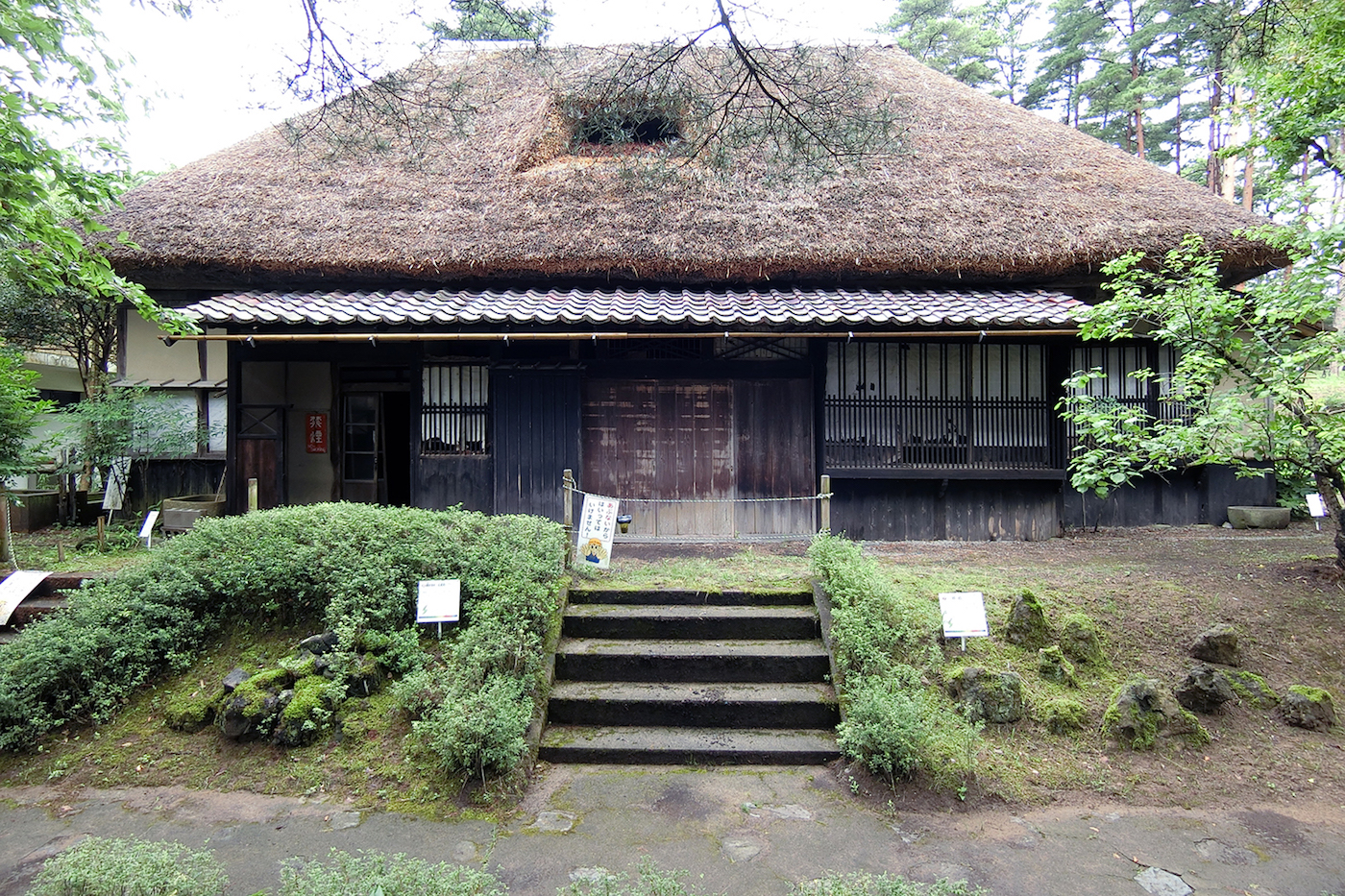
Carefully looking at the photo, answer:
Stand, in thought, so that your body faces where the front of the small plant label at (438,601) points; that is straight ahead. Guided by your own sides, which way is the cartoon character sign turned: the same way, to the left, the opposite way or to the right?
the same way

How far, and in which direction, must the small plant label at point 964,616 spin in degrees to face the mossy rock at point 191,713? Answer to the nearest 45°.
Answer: approximately 45° to its right

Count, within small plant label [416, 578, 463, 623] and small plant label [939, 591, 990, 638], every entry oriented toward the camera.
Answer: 2

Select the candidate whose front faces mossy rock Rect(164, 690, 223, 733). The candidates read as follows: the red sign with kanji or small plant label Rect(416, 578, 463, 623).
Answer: the red sign with kanji

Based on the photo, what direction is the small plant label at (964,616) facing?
toward the camera

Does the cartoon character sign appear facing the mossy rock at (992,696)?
no

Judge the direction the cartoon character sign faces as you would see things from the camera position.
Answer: facing the viewer

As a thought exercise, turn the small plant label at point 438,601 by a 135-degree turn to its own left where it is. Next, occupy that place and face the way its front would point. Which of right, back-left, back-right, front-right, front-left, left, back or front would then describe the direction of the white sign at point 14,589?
left

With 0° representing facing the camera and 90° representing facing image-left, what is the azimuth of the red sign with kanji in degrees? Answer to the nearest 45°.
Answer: approximately 0°

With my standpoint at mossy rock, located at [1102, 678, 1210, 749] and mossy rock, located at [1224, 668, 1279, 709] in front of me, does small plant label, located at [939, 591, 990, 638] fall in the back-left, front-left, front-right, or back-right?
back-left

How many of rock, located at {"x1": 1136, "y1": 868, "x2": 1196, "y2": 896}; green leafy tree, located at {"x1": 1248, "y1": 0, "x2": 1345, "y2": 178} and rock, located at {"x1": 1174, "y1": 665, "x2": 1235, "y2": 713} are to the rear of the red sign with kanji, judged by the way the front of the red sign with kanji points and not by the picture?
0

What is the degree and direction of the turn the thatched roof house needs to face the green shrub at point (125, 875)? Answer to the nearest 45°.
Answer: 0° — it already faces it

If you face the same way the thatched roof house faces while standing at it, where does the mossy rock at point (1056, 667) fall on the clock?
The mossy rock is roughly at 11 o'clock from the thatched roof house.

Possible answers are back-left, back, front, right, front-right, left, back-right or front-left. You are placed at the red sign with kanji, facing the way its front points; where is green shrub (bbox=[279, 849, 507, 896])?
front

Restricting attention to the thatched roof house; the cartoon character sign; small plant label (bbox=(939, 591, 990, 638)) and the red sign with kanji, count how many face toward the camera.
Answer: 4

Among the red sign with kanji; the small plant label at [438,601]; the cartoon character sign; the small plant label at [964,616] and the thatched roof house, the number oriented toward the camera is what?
5

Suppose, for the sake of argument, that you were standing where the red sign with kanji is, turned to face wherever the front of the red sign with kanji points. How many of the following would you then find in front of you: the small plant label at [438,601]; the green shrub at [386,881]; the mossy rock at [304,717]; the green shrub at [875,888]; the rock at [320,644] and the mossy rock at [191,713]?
6
